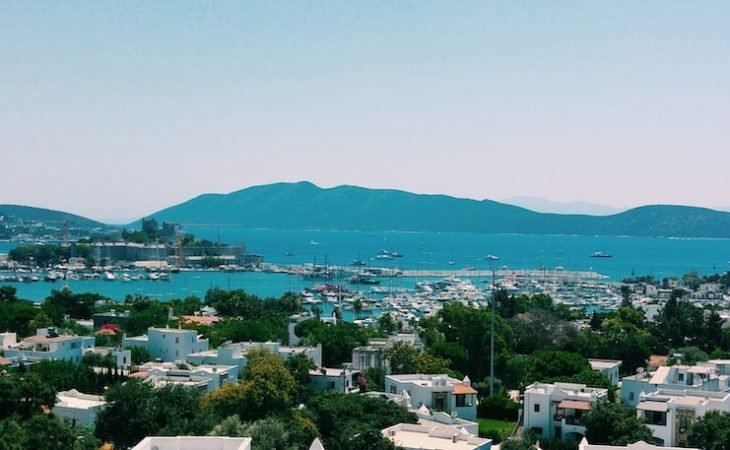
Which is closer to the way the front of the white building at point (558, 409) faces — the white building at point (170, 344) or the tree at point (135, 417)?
the tree

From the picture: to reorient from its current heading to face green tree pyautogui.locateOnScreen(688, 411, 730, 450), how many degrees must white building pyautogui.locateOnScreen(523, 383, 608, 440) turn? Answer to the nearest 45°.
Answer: approximately 45° to its left

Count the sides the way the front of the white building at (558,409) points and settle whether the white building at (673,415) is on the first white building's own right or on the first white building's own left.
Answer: on the first white building's own left

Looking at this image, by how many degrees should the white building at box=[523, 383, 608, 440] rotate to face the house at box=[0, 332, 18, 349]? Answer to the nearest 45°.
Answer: approximately 90° to its right

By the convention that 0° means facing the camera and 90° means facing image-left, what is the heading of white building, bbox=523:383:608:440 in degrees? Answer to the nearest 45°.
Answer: approximately 0°

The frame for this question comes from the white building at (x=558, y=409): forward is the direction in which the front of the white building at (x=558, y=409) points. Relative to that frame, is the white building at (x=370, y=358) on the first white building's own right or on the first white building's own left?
on the first white building's own right

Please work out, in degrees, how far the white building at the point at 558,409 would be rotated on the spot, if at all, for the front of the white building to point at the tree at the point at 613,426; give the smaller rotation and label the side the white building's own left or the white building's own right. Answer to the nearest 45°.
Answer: approximately 45° to the white building's own left

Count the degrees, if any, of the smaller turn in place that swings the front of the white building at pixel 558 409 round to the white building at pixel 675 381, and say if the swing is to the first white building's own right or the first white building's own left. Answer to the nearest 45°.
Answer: approximately 135° to the first white building's own left

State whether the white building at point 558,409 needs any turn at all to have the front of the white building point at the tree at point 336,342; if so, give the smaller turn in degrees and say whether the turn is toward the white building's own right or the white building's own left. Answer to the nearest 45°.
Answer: approximately 135° to the white building's own right

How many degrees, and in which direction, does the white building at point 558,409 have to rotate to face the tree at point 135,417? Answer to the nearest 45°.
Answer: approximately 45° to its right

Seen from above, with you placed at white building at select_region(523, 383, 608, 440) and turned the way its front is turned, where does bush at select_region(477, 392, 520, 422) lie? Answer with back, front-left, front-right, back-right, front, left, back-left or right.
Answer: back-right

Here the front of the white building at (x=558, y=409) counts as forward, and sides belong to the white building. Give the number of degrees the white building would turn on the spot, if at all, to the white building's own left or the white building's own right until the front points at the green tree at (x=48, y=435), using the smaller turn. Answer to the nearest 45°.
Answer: approximately 45° to the white building's own right

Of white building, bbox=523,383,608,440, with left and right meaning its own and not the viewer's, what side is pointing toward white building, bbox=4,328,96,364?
right

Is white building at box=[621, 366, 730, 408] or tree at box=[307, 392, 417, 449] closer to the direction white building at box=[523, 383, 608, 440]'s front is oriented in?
the tree
